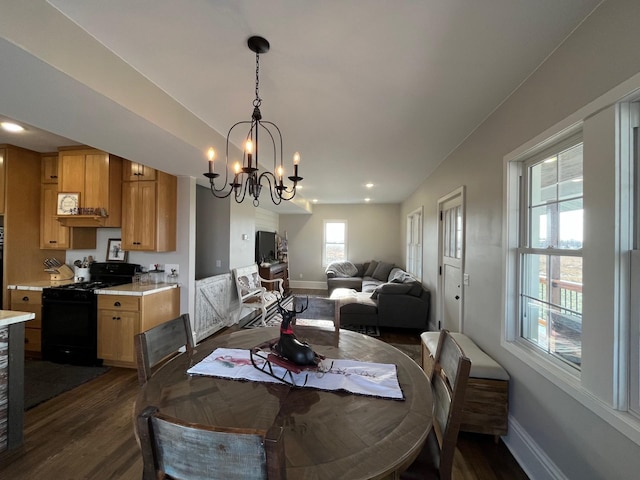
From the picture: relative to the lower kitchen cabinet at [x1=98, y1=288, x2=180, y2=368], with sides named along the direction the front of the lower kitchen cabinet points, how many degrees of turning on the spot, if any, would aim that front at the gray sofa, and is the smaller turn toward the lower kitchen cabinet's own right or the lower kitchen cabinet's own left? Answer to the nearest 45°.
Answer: approximately 135° to the lower kitchen cabinet's own left

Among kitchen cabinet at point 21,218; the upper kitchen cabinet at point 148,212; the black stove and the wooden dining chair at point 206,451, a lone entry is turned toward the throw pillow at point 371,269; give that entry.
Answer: the wooden dining chair

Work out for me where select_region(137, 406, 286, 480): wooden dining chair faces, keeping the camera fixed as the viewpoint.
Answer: facing away from the viewer and to the right of the viewer

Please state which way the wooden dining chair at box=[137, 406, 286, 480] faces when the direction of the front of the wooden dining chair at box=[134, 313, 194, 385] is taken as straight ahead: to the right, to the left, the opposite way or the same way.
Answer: to the left

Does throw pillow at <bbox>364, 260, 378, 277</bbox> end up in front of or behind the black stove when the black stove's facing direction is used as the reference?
behind

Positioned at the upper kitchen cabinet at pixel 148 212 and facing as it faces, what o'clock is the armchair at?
The armchair is roughly at 7 o'clock from the upper kitchen cabinet.

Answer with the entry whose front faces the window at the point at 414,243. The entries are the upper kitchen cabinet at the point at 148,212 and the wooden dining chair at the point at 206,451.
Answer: the wooden dining chair

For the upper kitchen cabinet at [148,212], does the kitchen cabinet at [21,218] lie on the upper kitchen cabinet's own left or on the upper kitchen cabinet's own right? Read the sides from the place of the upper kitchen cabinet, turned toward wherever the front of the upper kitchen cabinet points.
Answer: on the upper kitchen cabinet's own right

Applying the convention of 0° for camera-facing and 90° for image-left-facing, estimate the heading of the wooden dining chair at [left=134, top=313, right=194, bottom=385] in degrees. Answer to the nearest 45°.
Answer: approximately 315°

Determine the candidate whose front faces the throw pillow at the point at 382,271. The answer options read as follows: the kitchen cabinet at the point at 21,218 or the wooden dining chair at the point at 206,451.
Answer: the wooden dining chair

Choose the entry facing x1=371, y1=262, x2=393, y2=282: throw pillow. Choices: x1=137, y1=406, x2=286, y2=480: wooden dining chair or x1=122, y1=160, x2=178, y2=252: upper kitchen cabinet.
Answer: the wooden dining chair
